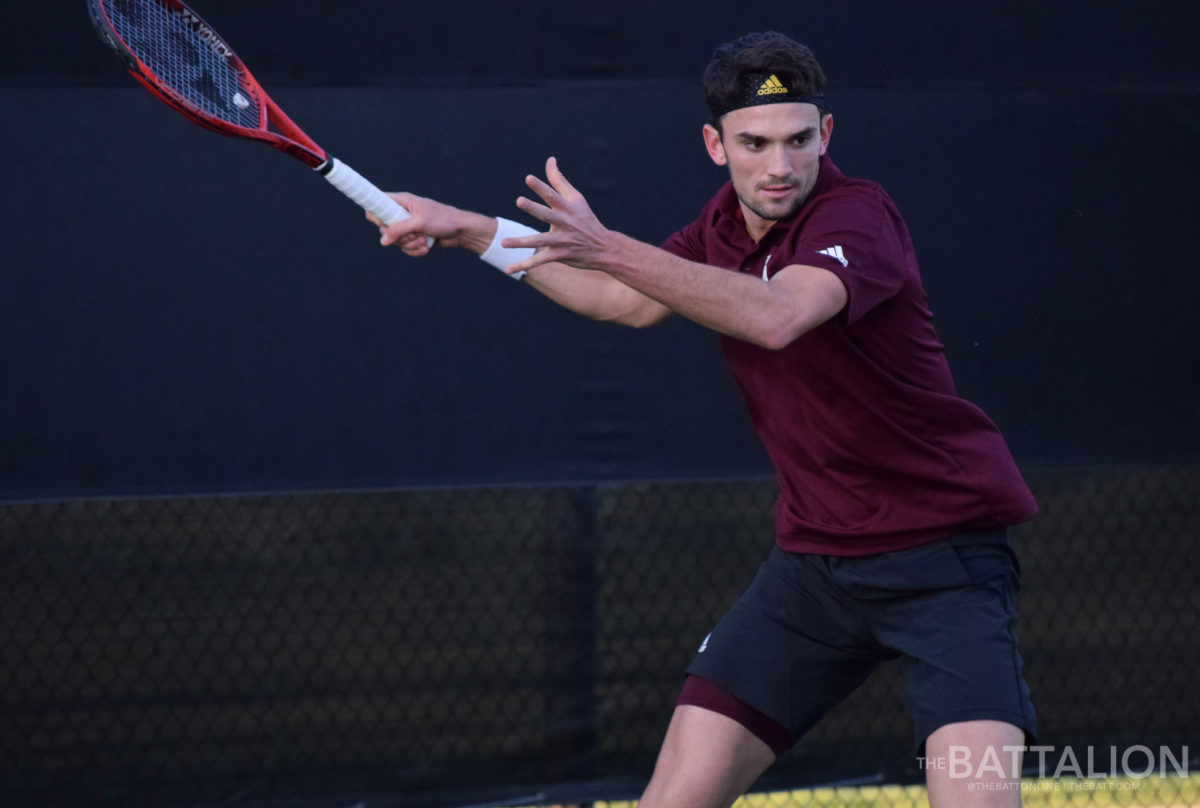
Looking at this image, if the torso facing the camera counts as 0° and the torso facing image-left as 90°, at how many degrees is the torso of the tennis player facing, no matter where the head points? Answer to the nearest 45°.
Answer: approximately 45°
